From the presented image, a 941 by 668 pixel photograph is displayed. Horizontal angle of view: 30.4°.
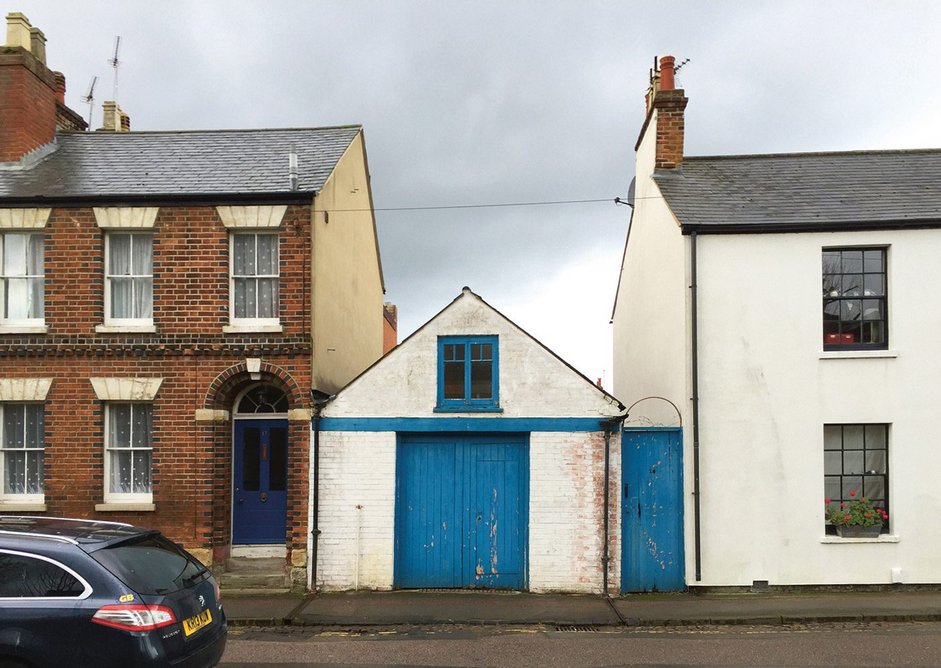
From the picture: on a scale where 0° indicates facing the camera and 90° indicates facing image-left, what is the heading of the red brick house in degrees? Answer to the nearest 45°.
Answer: approximately 0°

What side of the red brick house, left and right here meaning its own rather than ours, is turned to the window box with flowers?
left

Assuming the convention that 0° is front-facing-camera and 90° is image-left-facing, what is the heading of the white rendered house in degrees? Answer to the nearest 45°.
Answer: approximately 0°

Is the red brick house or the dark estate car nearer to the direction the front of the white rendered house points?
the dark estate car

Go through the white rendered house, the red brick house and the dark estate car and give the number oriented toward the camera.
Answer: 2

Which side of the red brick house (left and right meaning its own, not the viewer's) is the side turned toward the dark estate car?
front

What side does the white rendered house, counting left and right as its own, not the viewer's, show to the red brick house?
right

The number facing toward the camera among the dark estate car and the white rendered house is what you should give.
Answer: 1

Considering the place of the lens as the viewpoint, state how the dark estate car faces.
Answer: facing away from the viewer and to the left of the viewer

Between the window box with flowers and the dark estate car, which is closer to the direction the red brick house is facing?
the dark estate car

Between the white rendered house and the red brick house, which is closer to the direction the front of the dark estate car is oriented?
the red brick house

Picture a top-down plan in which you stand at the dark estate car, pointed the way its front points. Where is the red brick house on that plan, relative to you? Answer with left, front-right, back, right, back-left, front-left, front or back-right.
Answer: front-right

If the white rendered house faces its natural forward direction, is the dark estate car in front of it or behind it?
in front

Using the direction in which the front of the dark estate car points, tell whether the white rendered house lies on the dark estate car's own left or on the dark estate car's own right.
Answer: on the dark estate car's own right
